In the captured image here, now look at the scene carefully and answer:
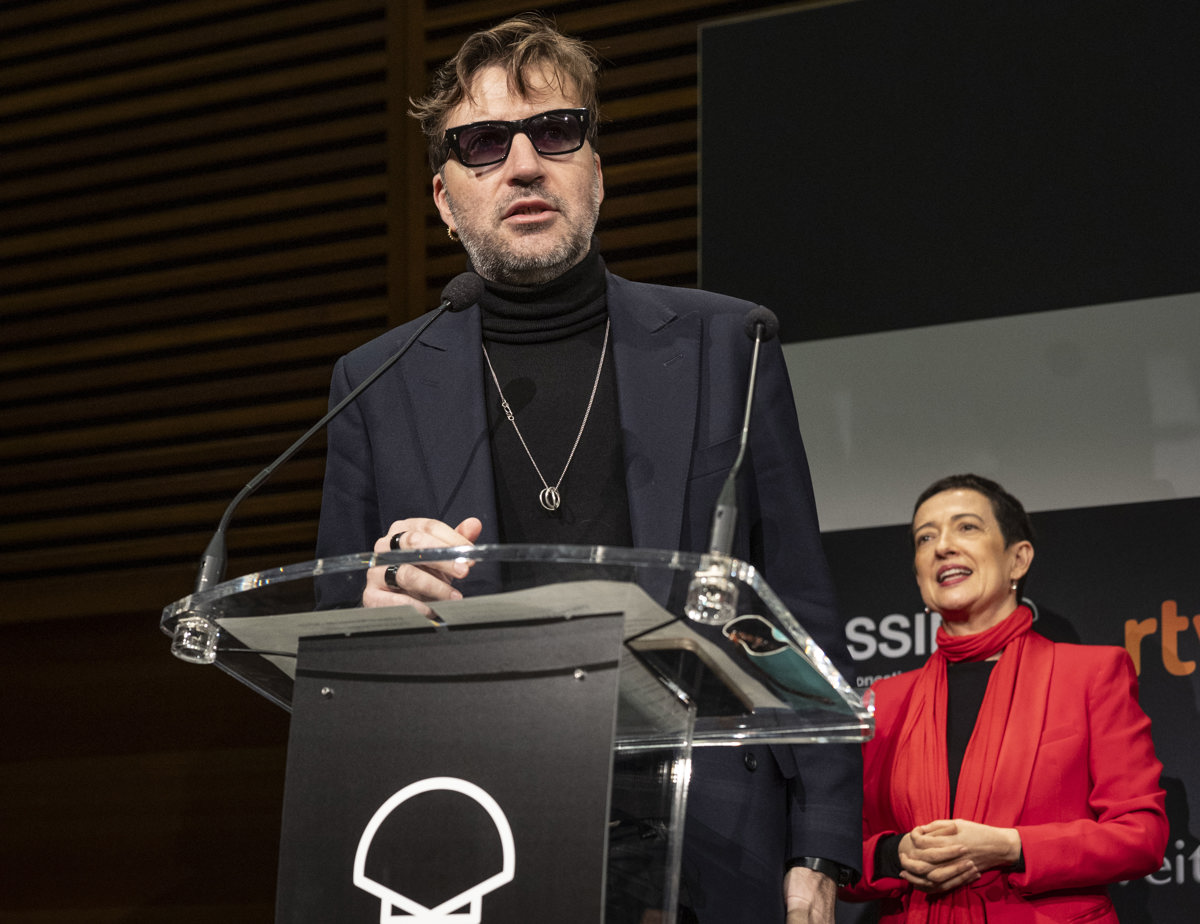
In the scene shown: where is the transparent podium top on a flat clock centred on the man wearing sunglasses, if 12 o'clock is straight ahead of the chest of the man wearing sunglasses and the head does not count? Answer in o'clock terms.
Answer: The transparent podium top is roughly at 12 o'clock from the man wearing sunglasses.

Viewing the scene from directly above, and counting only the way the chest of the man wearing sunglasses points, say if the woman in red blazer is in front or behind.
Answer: behind

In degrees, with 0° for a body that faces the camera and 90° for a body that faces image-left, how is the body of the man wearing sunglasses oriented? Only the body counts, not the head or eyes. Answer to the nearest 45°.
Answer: approximately 0°

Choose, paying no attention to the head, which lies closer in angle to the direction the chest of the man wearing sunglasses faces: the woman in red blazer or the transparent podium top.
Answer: the transparent podium top

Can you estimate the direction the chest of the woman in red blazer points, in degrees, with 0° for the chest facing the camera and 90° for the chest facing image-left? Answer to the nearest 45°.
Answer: approximately 45°
